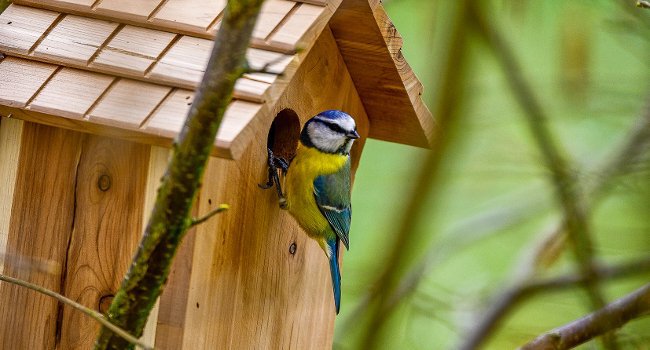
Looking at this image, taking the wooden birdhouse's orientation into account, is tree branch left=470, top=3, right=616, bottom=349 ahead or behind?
ahead

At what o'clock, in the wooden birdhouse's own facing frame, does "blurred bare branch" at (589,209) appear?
The blurred bare branch is roughly at 10 o'clock from the wooden birdhouse.

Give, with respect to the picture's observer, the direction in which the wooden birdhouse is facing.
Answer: facing the viewer and to the right of the viewer

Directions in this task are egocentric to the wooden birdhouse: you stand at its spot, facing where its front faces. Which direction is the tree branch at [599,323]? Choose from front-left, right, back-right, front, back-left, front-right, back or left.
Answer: front-left

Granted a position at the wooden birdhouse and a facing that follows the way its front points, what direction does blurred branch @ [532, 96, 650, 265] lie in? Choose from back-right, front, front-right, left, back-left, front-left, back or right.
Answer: front-left
